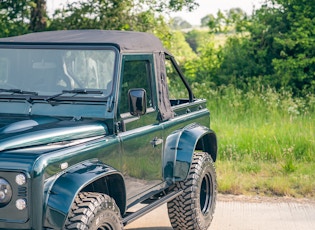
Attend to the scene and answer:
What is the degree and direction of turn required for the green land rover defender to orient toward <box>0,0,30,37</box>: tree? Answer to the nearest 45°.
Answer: approximately 135° to its right

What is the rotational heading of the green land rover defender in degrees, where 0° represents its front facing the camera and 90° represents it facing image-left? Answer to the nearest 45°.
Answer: approximately 45°

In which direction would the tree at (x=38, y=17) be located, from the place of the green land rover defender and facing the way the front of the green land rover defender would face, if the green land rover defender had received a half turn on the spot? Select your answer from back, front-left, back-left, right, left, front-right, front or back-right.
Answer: front-left
